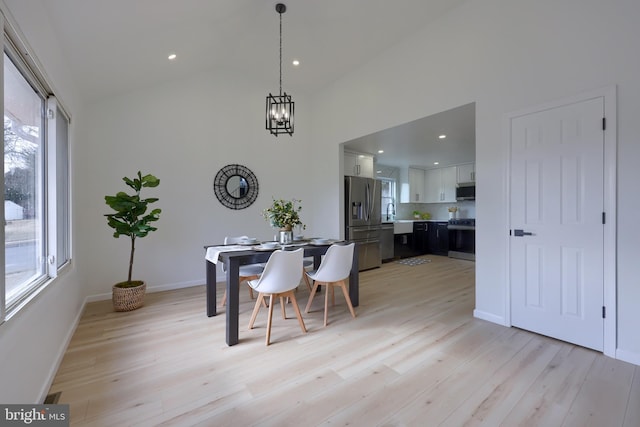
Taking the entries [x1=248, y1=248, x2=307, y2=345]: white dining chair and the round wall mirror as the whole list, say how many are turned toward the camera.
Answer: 1

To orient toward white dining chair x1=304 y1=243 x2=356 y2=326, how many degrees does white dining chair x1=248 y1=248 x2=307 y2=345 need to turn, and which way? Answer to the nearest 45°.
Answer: approximately 90° to its right

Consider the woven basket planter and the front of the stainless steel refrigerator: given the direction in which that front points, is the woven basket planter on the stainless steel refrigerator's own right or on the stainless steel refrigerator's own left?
on the stainless steel refrigerator's own right

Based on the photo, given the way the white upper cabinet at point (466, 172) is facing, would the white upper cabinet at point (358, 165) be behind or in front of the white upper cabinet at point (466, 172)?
in front

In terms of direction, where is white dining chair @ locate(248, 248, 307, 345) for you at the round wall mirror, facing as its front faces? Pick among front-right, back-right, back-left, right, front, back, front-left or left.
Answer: front

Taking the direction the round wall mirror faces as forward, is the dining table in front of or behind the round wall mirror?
in front

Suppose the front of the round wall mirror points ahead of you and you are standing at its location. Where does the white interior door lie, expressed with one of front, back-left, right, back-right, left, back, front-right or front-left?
front-left

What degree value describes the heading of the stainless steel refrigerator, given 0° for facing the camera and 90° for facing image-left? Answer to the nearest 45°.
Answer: approximately 315°

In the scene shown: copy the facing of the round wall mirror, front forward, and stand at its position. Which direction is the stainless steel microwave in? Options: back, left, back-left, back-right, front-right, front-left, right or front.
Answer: left

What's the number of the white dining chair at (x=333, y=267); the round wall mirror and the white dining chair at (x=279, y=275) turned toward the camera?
1

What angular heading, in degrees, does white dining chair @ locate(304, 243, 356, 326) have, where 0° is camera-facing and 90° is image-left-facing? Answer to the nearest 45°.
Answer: approximately 135°

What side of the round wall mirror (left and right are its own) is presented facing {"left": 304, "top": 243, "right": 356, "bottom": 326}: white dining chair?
front

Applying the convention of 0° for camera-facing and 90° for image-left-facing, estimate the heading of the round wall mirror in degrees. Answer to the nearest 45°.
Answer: approximately 0°

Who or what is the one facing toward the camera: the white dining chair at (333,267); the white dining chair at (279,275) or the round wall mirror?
the round wall mirror

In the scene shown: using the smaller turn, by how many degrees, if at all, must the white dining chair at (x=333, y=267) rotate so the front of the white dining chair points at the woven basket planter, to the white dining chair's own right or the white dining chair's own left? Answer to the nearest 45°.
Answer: approximately 45° to the white dining chair's own left

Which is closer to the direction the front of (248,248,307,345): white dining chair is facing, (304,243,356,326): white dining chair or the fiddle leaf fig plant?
the fiddle leaf fig plant
